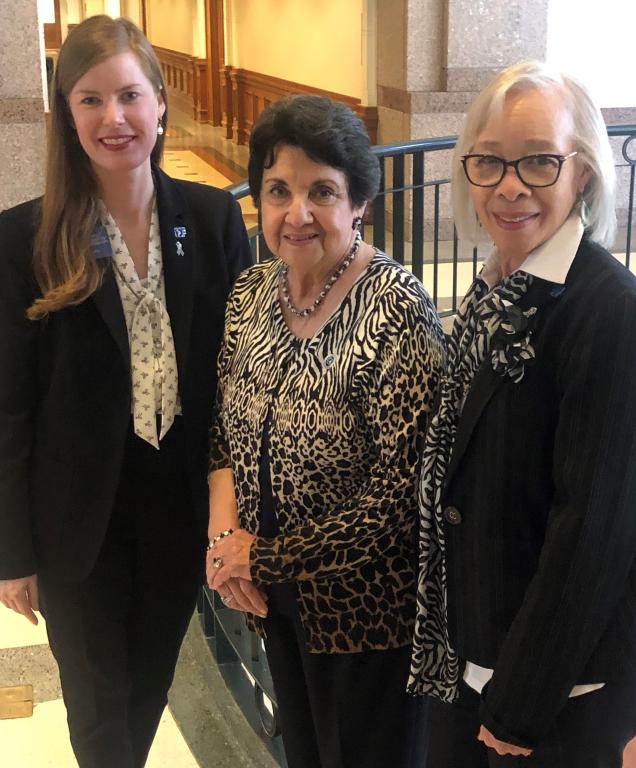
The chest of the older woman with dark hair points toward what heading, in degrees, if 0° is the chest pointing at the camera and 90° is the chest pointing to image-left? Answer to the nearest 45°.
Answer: approximately 45°

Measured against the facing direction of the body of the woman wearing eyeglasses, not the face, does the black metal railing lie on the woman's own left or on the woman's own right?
on the woman's own right

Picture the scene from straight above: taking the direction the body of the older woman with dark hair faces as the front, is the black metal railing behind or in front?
behind

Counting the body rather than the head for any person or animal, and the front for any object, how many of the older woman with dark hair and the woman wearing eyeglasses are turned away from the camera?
0

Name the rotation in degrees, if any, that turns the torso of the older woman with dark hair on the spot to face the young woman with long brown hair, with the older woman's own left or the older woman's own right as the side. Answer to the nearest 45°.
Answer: approximately 90° to the older woman's own right

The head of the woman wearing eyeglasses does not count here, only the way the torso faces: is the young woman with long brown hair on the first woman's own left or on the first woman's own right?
on the first woman's own right
